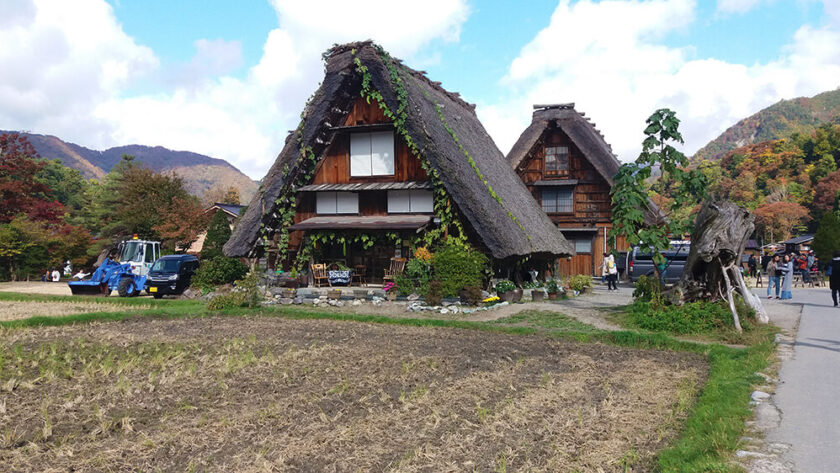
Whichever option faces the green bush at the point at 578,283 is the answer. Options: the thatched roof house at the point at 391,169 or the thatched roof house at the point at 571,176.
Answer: the thatched roof house at the point at 571,176

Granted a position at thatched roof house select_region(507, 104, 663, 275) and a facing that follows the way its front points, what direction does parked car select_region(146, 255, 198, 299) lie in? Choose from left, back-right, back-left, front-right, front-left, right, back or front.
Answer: front-right

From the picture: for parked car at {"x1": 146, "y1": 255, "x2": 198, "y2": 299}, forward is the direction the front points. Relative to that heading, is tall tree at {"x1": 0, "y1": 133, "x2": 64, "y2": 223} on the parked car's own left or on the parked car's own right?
on the parked car's own right

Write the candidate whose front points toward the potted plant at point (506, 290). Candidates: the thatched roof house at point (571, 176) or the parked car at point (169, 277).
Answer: the thatched roof house

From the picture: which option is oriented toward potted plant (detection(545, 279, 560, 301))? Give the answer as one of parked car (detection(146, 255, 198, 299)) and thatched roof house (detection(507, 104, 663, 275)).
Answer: the thatched roof house

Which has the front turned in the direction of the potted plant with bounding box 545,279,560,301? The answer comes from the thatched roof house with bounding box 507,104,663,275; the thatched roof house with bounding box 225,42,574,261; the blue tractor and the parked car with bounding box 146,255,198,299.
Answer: the thatched roof house with bounding box 507,104,663,275

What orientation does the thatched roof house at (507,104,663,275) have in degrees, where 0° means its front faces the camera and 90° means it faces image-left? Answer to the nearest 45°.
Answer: approximately 0°
